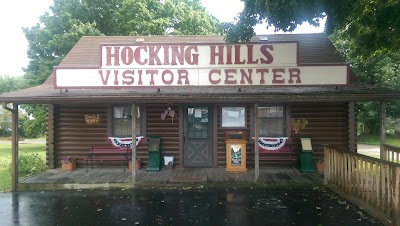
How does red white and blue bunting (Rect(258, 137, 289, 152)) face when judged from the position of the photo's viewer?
facing the viewer

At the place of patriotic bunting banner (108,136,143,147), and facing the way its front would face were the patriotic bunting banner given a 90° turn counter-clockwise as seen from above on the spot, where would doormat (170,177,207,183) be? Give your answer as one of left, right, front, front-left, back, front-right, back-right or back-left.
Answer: front-right

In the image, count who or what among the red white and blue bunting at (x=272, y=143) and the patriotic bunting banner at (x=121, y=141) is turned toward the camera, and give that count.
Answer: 2

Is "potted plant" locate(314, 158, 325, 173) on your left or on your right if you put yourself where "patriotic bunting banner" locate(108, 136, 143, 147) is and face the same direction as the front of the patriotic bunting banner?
on your left

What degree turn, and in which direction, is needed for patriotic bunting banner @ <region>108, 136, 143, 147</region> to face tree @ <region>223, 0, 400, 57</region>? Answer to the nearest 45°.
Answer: approximately 90° to its left

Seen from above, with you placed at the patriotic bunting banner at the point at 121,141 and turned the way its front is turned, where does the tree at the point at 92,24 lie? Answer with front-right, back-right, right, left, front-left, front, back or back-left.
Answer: back

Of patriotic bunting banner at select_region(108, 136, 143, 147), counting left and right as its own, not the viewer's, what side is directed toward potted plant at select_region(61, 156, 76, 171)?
right

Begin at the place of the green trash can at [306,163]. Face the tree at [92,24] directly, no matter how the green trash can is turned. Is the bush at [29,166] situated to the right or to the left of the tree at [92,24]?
left

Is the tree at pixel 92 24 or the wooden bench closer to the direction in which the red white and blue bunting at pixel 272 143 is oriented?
the wooden bench

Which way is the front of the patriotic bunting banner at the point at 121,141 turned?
toward the camera

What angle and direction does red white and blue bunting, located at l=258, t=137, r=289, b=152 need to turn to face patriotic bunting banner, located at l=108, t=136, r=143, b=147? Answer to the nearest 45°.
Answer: approximately 90° to its right
